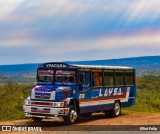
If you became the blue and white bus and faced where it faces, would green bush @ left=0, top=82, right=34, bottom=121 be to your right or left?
on your right

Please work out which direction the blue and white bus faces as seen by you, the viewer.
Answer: facing the viewer and to the left of the viewer
